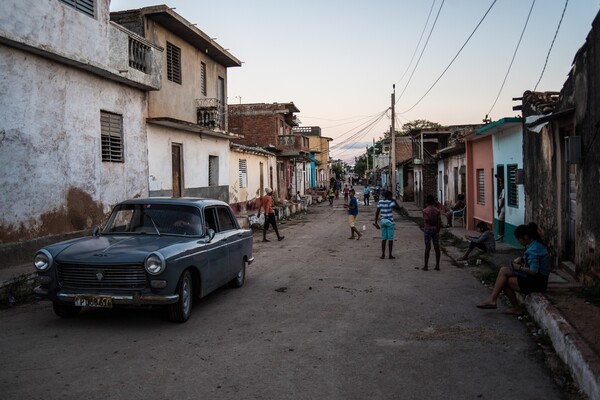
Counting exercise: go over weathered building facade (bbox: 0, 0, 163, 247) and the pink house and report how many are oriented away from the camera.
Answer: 0

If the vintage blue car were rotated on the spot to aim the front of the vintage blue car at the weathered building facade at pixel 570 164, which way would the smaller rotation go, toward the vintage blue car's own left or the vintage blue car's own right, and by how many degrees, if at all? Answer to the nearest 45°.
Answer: approximately 135° to the vintage blue car's own left

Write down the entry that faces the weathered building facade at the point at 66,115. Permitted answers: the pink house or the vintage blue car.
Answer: the pink house

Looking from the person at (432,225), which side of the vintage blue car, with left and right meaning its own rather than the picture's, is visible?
back

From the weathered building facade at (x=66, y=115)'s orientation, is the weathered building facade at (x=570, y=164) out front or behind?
out front

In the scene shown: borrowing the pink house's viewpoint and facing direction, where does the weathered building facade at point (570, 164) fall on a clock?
The weathered building facade is roughly at 10 o'clock from the pink house.

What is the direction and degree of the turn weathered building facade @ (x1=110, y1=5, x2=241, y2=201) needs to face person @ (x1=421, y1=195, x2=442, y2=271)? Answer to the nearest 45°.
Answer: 0° — it already faces them

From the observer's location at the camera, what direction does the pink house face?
facing the viewer and to the left of the viewer

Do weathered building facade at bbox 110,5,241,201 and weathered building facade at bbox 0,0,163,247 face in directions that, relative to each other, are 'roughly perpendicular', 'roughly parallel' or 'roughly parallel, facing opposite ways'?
roughly parallel

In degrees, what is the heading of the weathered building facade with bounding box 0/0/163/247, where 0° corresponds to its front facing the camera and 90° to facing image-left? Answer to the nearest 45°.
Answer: approximately 315°

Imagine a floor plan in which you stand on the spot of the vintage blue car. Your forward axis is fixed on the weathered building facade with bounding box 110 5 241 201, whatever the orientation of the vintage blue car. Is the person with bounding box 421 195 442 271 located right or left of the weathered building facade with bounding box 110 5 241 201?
right

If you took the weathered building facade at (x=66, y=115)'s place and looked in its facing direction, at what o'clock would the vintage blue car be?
The vintage blue car is roughly at 1 o'clock from the weathered building facade.

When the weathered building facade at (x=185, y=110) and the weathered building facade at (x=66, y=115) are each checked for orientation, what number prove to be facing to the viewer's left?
0

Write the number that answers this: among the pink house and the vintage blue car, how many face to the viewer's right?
0

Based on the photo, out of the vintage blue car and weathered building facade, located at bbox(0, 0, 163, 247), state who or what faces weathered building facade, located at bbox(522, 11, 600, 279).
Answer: weathered building facade, located at bbox(0, 0, 163, 247)

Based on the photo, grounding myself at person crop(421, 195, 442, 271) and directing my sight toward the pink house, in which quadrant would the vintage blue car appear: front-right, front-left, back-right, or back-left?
back-left

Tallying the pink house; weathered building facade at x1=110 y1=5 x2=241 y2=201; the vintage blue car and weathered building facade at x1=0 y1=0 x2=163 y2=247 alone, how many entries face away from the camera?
0
